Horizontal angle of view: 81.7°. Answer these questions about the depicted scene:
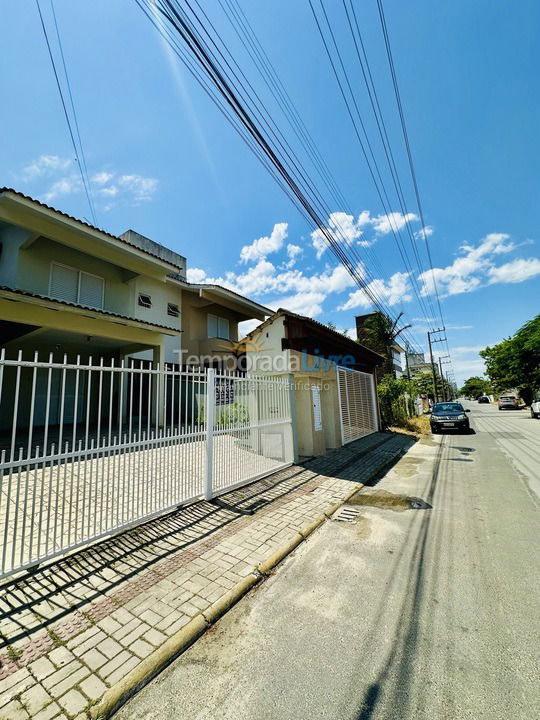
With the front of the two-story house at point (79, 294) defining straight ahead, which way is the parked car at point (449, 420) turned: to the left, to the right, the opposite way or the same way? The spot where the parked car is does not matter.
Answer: to the right

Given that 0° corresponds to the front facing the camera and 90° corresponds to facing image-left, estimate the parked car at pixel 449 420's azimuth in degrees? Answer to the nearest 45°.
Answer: approximately 0°

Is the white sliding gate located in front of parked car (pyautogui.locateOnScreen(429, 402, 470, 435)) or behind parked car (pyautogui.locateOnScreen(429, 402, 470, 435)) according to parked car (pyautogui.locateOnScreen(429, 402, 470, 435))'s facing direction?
in front

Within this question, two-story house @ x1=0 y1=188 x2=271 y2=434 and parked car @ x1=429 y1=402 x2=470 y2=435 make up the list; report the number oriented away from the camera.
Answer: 0

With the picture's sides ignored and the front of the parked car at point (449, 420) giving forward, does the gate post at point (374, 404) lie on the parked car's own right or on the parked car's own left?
on the parked car's own right

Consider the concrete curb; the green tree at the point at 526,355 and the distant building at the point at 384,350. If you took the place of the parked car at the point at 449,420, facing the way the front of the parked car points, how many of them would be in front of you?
1

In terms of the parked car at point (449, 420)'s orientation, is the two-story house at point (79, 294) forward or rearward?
forward

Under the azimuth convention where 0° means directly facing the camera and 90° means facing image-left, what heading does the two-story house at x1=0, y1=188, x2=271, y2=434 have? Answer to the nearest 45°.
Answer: approximately 315°

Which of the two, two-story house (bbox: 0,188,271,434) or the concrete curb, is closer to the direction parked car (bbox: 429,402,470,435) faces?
the concrete curb

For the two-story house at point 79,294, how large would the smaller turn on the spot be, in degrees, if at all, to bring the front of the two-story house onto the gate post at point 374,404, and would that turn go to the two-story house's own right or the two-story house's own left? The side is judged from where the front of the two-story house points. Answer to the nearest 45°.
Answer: approximately 45° to the two-story house's own left

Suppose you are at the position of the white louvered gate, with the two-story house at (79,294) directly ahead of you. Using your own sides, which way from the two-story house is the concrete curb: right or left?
left

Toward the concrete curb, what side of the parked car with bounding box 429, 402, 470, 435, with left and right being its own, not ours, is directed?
front
